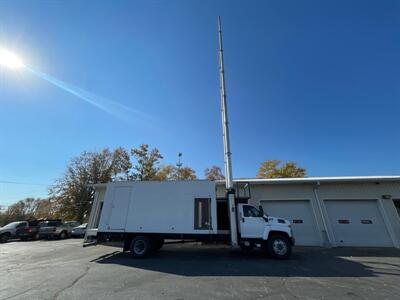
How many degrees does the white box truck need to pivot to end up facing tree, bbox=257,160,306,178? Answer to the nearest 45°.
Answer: approximately 45° to its left

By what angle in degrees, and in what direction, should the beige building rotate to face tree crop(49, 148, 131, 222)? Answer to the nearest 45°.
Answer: approximately 90° to its right

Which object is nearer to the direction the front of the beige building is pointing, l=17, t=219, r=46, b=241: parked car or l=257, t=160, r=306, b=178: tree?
the parked car

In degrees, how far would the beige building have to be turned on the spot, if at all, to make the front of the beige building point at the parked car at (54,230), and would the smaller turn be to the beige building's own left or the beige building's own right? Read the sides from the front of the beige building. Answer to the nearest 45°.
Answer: approximately 90° to the beige building's own right

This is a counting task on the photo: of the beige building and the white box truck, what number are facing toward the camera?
1

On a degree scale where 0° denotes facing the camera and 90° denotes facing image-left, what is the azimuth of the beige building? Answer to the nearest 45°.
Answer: approximately 0°

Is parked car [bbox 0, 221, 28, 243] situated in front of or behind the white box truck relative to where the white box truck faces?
behind

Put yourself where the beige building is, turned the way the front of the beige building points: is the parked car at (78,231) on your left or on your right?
on your right

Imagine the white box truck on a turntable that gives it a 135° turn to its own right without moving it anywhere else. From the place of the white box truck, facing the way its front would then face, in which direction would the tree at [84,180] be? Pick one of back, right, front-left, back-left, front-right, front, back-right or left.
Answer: right

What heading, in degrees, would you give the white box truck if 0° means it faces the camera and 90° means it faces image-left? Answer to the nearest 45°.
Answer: approximately 270°

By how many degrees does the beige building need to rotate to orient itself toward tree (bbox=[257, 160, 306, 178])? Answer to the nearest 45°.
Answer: approximately 180°

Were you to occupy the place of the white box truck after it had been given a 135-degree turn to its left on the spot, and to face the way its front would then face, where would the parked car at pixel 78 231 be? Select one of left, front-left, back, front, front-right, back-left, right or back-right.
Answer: front

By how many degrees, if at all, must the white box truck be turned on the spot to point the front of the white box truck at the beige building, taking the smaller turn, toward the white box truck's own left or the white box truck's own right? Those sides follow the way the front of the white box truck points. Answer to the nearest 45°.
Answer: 0° — it already faces it
